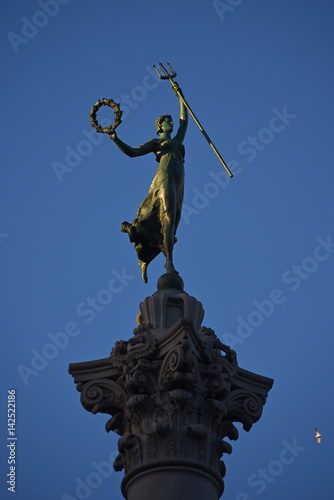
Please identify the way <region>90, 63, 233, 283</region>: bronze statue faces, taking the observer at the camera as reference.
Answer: facing the viewer and to the right of the viewer
